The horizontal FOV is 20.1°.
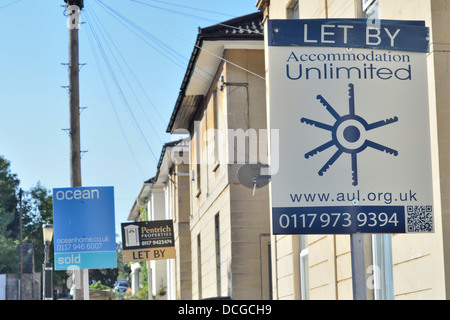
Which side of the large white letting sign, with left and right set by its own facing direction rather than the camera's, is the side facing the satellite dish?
back

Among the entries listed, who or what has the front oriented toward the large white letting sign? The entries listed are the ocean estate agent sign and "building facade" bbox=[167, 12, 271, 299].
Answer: the ocean estate agent sign

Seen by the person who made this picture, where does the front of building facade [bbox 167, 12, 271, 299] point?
facing to the left of the viewer

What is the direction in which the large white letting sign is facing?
toward the camera

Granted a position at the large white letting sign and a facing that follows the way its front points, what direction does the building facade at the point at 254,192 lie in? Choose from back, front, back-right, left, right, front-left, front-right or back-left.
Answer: back

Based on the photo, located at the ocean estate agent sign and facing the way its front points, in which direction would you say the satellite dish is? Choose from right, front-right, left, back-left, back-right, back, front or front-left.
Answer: back-left

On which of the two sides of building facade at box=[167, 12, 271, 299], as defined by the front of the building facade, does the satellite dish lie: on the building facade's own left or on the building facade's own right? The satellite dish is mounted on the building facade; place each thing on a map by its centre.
on the building facade's own left

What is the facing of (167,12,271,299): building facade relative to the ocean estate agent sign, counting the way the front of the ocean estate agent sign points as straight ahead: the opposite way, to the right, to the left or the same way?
to the right

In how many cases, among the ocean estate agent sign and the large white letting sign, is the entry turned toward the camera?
2

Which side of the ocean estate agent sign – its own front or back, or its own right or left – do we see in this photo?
front

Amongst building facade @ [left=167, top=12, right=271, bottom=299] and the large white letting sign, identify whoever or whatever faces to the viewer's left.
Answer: the building facade
